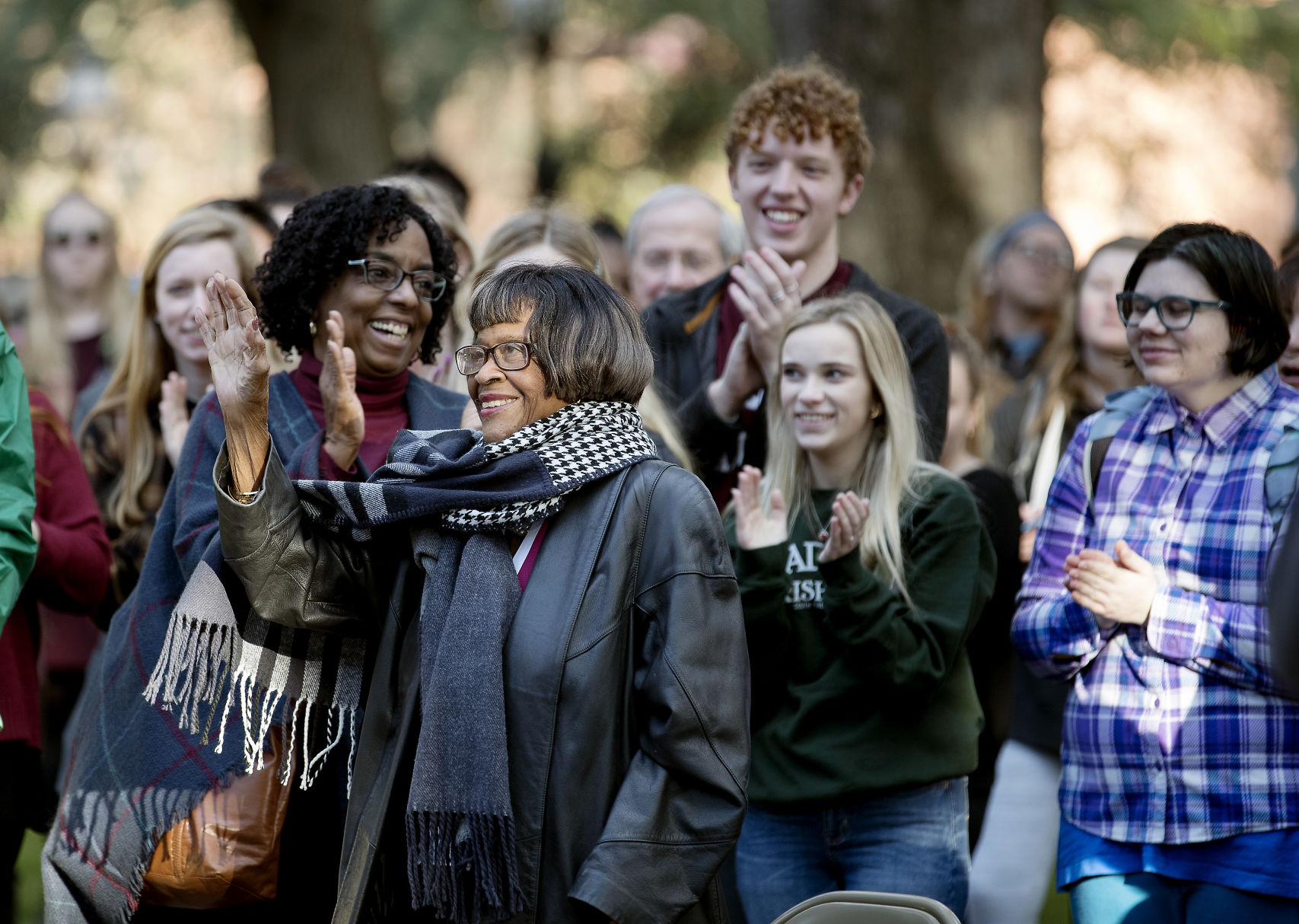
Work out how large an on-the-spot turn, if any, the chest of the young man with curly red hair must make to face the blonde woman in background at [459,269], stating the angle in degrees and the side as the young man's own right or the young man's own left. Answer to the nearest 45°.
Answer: approximately 45° to the young man's own right

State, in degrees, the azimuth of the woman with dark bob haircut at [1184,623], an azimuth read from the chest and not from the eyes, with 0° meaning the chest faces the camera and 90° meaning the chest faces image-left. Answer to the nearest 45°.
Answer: approximately 45°

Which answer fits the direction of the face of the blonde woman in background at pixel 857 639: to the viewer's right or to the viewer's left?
to the viewer's left

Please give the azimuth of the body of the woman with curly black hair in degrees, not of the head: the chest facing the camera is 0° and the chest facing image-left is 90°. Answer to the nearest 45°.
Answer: approximately 315°

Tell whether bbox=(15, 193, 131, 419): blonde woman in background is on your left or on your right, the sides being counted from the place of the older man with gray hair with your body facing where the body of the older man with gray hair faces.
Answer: on your right

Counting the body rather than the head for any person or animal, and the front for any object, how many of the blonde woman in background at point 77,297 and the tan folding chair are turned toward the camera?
2

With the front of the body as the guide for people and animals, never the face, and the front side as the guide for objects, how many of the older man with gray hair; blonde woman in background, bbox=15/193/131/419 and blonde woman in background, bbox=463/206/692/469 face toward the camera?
3

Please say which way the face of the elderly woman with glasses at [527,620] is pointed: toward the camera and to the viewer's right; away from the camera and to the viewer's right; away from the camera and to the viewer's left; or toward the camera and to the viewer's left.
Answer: toward the camera and to the viewer's left
